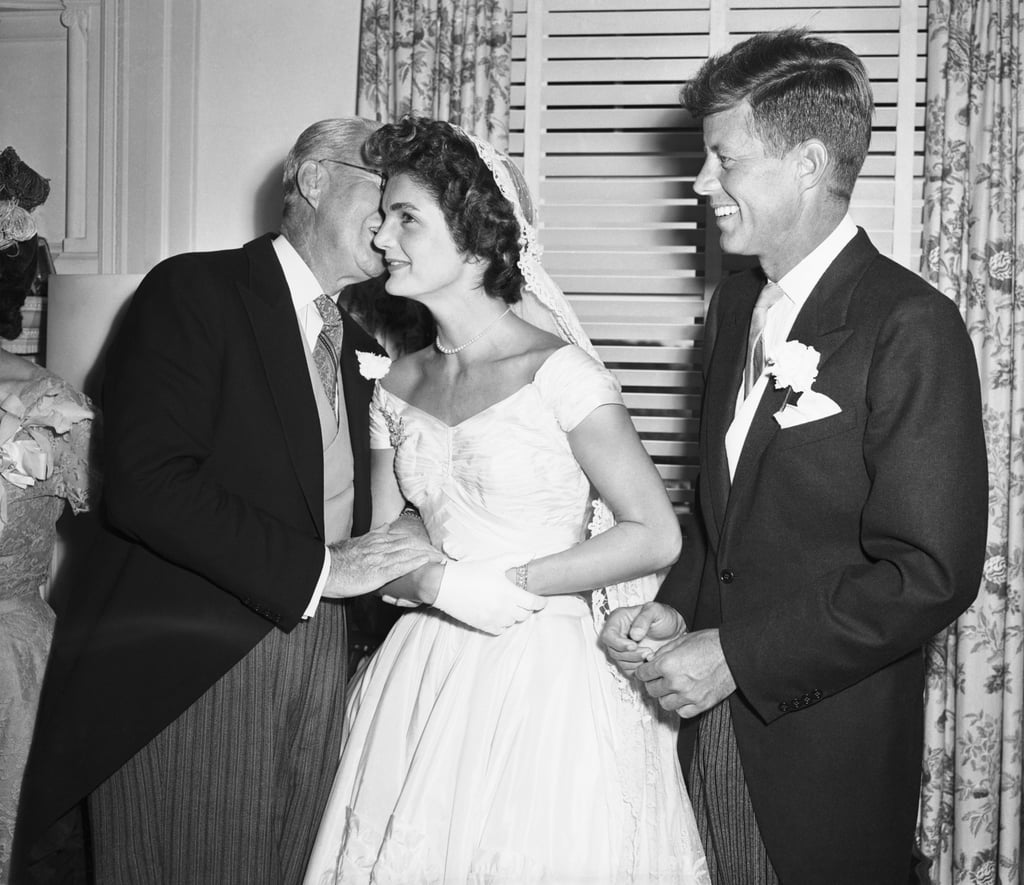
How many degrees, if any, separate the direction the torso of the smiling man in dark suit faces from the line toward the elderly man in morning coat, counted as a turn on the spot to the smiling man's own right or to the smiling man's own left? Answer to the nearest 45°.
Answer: approximately 45° to the smiling man's own right

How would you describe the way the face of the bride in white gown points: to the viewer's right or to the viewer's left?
to the viewer's left

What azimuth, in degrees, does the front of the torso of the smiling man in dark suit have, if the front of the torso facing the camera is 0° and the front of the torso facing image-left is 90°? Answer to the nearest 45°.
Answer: approximately 45°

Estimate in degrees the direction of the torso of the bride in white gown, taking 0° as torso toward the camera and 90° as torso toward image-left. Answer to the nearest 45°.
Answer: approximately 45°

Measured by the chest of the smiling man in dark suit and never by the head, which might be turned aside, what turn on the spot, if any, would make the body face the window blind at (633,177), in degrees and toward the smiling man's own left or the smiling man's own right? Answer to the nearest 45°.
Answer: approximately 135° to the smiling man's own right

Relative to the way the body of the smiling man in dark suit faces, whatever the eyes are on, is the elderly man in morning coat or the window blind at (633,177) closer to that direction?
the elderly man in morning coat
